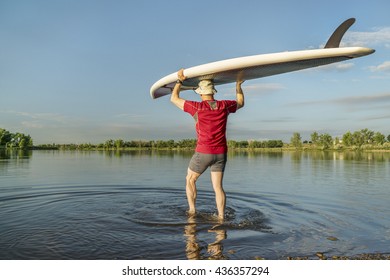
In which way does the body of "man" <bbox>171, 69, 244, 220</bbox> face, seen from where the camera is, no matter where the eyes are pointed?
away from the camera

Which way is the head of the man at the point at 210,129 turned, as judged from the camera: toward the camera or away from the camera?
away from the camera
